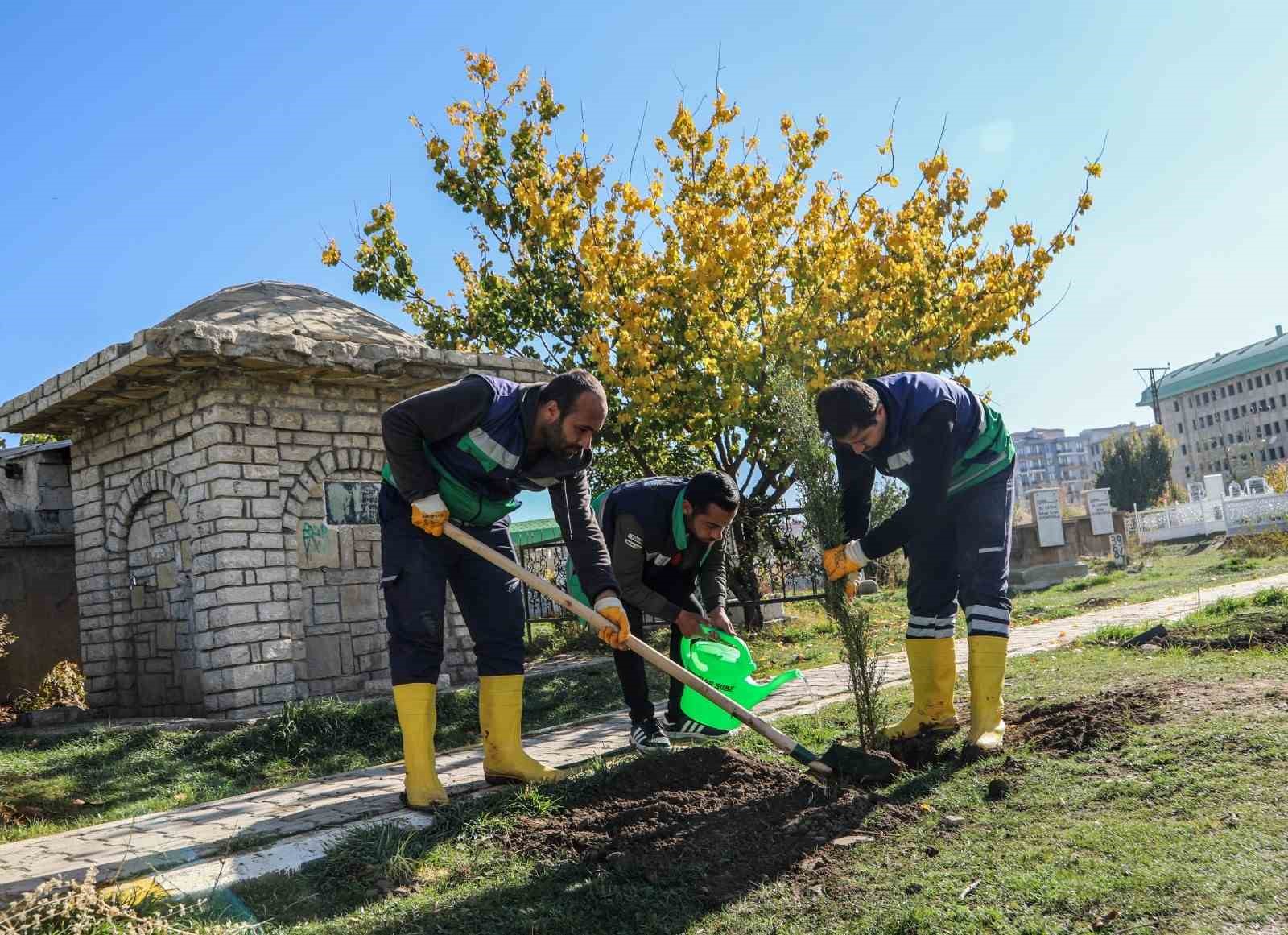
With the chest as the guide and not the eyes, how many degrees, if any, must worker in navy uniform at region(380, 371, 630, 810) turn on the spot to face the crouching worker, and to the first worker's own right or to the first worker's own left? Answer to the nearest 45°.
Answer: approximately 90° to the first worker's own left

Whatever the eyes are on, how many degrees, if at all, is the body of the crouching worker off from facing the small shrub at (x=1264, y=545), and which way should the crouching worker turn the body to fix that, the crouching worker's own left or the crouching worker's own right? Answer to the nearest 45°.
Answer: approximately 90° to the crouching worker's own left

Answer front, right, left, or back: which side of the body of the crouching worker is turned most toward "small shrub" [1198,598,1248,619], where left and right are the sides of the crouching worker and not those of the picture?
left

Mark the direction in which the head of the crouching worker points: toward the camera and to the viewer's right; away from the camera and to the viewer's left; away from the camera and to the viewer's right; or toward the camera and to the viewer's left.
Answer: toward the camera and to the viewer's right

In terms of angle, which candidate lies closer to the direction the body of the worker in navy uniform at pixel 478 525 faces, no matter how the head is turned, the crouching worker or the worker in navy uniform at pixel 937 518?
the worker in navy uniform

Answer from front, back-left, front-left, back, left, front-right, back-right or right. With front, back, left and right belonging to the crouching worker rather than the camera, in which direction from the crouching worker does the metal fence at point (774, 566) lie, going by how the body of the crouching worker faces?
back-left

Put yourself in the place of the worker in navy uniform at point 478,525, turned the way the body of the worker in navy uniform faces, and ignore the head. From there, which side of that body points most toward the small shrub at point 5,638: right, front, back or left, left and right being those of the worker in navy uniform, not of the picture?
back

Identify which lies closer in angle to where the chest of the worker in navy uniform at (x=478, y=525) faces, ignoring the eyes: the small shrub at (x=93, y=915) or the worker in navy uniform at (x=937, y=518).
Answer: the worker in navy uniform

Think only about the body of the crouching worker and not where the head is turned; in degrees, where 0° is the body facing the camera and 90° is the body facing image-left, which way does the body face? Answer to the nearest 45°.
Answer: approximately 315°

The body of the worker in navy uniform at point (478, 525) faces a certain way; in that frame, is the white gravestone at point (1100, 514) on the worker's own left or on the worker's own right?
on the worker's own left
